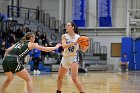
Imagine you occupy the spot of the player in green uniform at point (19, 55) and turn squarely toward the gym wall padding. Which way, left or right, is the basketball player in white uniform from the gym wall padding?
right

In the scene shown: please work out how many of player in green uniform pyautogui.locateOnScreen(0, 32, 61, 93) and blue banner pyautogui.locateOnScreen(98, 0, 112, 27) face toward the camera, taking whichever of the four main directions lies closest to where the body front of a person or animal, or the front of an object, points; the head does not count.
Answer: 1

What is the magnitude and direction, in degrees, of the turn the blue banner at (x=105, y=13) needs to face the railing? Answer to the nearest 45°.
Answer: approximately 90° to its right

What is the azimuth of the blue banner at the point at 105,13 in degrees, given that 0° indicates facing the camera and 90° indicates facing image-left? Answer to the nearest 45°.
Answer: approximately 0°

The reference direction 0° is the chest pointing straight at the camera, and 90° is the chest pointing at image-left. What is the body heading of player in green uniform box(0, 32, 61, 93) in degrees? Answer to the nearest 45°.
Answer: approximately 225°

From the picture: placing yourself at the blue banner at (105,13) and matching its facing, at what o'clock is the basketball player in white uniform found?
The basketball player in white uniform is roughly at 12 o'clock from the blue banner.

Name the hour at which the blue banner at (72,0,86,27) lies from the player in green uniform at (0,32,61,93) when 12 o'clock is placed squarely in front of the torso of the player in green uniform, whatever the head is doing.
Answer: The blue banner is roughly at 11 o'clock from the player in green uniform.

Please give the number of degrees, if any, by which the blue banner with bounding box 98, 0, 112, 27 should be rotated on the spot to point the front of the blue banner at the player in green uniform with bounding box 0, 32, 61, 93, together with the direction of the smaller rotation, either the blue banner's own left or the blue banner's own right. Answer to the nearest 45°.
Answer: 0° — it already faces them
